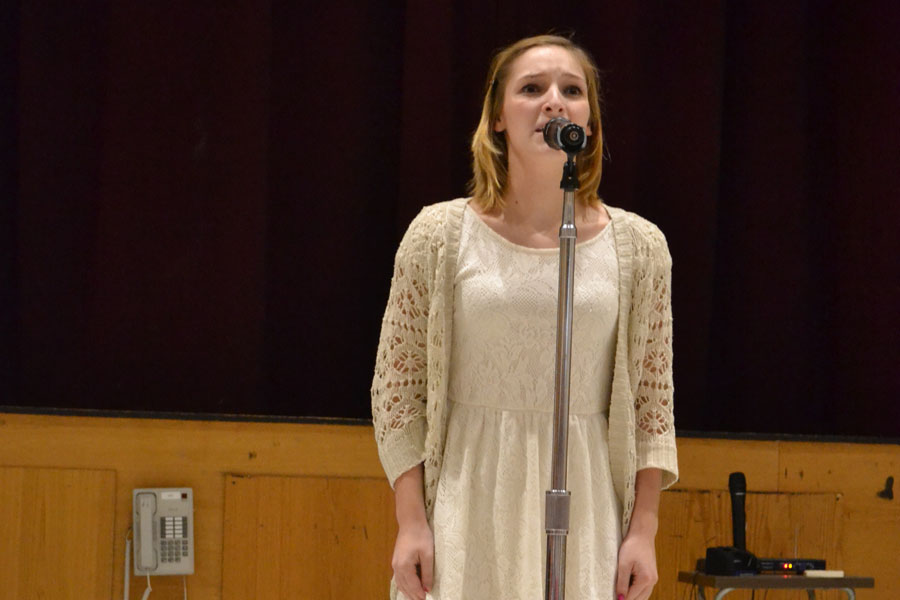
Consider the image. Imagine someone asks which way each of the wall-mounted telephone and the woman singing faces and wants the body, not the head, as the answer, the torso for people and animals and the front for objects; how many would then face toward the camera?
2

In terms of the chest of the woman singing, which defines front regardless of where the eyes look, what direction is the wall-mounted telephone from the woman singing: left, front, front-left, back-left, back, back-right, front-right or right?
back-right

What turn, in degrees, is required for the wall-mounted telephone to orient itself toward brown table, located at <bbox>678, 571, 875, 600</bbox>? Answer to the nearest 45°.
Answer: approximately 90° to its left

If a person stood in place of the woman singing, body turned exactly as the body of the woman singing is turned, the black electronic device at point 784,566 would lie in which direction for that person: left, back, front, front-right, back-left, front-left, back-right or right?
back-left

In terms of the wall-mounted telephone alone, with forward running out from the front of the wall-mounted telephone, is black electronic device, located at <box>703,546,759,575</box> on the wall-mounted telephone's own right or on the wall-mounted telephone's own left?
on the wall-mounted telephone's own left

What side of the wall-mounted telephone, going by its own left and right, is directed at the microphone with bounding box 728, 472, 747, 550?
left

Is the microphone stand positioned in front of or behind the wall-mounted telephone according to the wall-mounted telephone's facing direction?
in front

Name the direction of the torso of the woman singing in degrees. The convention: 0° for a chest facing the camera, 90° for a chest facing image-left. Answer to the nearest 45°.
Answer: approximately 0°

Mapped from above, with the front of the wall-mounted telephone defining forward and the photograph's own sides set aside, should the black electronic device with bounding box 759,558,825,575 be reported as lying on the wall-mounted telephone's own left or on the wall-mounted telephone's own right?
on the wall-mounted telephone's own left
